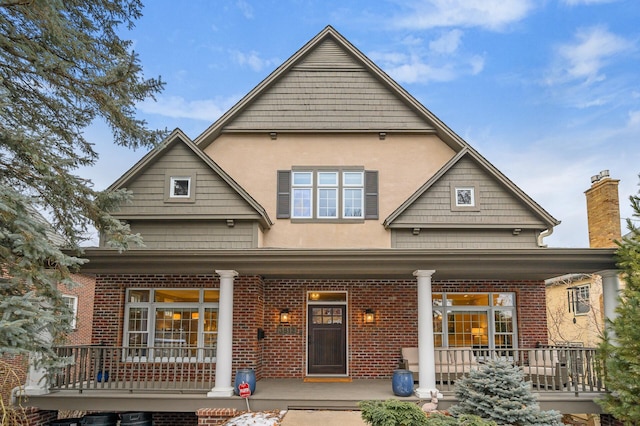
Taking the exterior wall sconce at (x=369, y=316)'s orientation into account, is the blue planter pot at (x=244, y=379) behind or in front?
in front

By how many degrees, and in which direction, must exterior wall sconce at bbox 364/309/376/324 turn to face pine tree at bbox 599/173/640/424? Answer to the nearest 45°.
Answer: approximately 45° to its left

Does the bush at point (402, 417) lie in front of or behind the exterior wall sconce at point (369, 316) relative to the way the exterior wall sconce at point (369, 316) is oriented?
in front

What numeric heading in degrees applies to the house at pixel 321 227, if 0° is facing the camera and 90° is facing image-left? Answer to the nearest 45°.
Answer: approximately 0°

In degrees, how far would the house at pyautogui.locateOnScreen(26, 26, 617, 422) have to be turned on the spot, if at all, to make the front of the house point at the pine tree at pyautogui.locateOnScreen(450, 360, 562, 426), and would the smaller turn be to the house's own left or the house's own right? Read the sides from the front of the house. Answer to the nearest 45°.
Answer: approximately 45° to the house's own left

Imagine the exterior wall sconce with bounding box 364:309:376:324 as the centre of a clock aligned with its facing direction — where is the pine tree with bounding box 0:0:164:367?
The pine tree is roughly at 1 o'clock from the exterior wall sconce.

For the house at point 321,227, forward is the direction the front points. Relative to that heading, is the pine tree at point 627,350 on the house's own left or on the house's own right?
on the house's own left

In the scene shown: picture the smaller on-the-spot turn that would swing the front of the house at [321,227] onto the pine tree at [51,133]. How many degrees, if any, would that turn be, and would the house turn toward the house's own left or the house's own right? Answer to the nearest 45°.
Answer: approximately 45° to the house's own right
